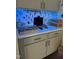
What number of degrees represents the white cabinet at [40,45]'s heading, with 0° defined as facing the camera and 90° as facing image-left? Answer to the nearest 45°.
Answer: approximately 315°
